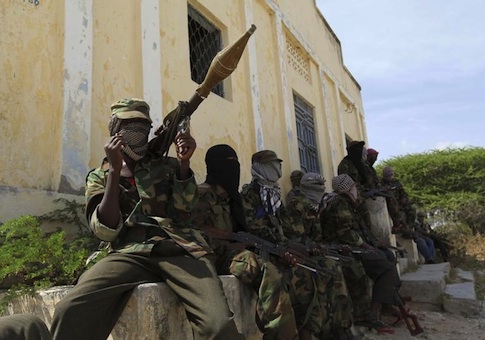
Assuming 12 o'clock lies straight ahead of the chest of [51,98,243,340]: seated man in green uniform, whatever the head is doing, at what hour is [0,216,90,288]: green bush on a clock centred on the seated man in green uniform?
The green bush is roughly at 4 o'clock from the seated man in green uniform.

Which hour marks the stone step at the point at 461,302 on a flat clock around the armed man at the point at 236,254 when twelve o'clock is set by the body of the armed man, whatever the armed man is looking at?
The stone step is roughly at 9 o'clock from the armed man.

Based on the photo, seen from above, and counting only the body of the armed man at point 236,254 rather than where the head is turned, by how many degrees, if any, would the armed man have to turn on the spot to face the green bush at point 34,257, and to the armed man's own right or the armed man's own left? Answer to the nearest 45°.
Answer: approximately 135° to the armed man's own right

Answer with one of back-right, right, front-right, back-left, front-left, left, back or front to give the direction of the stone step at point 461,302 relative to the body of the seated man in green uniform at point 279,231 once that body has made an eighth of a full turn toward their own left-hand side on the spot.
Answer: front-left

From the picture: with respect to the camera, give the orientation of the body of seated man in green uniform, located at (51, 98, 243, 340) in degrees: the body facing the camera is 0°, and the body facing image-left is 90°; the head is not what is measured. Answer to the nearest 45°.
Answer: approximately 0°

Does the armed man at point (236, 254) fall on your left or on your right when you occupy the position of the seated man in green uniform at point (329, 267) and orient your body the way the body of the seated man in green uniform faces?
on your right

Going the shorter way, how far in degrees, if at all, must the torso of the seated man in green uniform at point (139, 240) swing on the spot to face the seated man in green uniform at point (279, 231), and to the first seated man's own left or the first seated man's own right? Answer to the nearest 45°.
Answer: approximately 135° to the first seated man's own left

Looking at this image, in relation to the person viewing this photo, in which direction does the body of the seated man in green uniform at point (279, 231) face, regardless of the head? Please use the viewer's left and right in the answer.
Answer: facing the viewer and to the right of the viewer

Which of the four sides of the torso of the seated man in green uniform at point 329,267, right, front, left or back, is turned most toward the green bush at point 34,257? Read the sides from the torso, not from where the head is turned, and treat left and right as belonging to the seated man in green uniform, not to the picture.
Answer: right

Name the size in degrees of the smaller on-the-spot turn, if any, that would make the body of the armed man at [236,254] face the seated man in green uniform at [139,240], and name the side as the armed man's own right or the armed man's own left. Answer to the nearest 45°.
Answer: approximately 90° to the armed man's own right

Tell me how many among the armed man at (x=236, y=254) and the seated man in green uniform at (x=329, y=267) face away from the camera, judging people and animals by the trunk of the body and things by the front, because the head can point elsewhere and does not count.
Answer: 0
